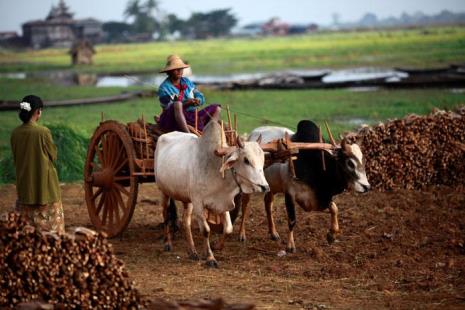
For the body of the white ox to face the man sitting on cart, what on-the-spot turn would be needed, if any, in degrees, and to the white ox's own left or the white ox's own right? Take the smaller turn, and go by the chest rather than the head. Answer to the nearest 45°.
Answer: approximately 135° to the white ox's own left

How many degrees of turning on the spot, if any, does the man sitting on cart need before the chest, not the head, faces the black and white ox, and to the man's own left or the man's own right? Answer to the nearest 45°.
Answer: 0° — they already face it

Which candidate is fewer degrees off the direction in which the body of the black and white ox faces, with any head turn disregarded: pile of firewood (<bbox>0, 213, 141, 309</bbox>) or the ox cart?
the pile of firewood

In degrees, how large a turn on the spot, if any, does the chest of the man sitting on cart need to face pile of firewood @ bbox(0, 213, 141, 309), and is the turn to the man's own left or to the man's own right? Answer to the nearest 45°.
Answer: approximately 45° to the man's own right

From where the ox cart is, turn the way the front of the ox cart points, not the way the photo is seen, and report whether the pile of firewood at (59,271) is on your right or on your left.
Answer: on your right

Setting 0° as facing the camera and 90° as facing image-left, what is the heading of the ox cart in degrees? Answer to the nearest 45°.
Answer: approximately 315°

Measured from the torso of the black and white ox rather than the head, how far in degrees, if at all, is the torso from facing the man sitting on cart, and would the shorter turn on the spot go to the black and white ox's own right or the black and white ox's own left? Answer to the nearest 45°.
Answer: approximately 135° to the black and white ox's own right

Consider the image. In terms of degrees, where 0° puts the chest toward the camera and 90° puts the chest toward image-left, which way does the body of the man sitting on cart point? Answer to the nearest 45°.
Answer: approximately 315°

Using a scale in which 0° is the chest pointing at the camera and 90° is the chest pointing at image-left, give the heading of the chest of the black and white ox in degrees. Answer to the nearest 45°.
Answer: approximately 315°

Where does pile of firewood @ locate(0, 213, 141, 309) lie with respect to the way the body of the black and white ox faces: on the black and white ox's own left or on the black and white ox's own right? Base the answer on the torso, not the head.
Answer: on the black and white ox's own right
